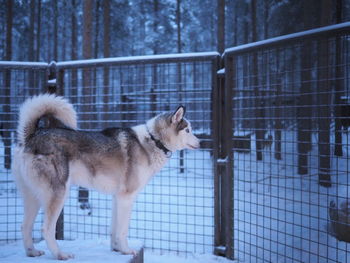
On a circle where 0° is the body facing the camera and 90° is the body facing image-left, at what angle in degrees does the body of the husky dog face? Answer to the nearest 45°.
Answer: approximately 270°

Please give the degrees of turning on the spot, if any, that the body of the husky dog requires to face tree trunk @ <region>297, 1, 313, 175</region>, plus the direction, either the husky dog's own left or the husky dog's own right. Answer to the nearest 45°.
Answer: approximately 45° to the husky dog's own left

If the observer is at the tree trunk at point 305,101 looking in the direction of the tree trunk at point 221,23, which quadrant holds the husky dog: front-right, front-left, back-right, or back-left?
back-left
